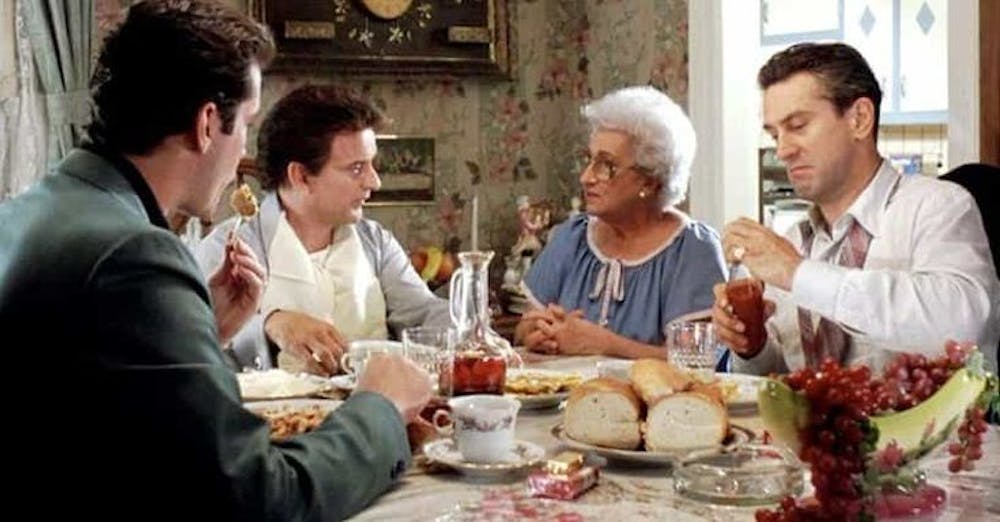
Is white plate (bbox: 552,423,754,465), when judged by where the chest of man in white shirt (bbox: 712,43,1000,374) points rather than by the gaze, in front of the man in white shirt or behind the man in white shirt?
in front

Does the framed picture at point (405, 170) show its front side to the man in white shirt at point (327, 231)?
yes

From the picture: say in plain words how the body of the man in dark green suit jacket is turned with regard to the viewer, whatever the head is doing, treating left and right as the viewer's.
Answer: facing away from the viewer and to the right of the viewer

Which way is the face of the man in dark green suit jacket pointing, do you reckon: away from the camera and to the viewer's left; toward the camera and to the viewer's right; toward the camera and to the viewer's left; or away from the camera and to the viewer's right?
away from the camera and to the viewer's right

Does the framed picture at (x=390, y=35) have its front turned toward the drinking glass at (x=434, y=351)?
yes

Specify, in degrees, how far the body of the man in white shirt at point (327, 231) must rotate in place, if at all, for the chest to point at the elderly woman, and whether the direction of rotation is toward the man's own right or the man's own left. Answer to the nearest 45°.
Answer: approximately 45° to the man's own left

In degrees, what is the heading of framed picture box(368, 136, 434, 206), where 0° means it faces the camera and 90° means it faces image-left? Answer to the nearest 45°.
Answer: approximately 0°
